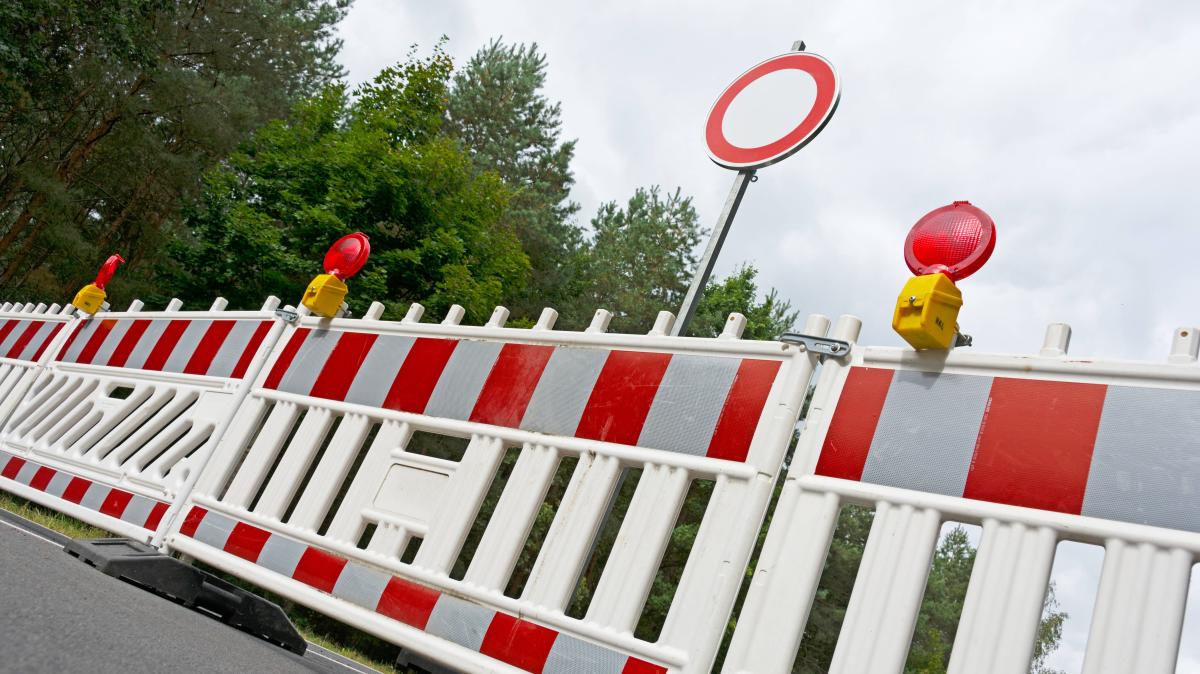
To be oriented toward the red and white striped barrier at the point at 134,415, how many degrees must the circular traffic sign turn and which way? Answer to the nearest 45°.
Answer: approximately 90° to its right

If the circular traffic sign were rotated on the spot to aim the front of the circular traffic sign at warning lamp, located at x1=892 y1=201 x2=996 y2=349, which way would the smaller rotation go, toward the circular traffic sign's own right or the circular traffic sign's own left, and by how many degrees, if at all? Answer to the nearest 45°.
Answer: approximately 90° to the circular traffic sign's own left

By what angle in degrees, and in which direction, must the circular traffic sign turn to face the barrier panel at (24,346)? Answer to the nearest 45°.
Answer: approximately 90° to its right

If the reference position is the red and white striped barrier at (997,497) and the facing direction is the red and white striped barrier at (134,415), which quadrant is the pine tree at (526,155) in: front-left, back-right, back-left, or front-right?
front-right

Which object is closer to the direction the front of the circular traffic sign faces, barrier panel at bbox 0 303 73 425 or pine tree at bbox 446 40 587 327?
the barrier panel
